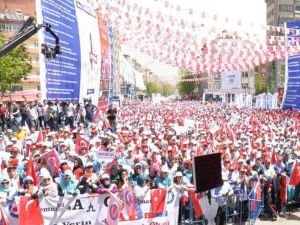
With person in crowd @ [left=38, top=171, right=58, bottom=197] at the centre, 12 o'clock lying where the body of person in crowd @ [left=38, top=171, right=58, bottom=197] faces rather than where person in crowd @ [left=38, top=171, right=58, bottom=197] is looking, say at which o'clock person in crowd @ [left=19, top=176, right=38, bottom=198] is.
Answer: person in crowd @ [left=19, top=176, right=38, bottom=198] is roughly at 4 o'clock from person in crowd @ [left=38, top=171, right=58, bottom=197].

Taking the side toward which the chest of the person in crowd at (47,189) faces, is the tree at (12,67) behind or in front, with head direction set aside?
behind

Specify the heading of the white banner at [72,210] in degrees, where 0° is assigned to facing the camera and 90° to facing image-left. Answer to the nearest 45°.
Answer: approximately 0°

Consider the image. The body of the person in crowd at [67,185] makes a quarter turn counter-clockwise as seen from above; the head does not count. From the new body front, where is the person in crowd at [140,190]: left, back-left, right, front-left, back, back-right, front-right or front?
front

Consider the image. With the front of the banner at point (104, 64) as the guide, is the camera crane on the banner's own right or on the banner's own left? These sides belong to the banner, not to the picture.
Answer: on the banner's own right

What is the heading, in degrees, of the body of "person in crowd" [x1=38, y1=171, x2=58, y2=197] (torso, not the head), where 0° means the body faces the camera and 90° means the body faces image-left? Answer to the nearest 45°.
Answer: approximately 0°

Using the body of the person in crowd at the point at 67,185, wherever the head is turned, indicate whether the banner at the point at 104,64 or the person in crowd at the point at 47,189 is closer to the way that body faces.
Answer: the person in crowd

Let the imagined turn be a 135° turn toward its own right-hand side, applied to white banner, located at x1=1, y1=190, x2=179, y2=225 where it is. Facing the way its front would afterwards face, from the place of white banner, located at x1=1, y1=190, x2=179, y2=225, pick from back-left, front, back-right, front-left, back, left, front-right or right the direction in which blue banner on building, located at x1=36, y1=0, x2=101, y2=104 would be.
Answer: front-right

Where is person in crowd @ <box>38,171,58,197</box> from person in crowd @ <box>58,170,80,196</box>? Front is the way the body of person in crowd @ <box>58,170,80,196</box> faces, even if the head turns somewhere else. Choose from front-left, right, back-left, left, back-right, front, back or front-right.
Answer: front-right
